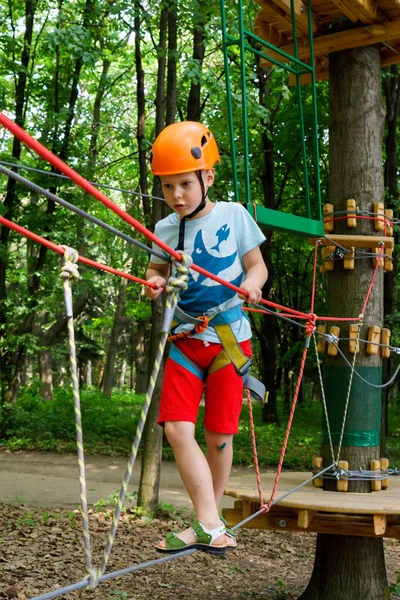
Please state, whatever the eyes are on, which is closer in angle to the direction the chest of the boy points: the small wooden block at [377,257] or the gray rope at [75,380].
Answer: the gray rope

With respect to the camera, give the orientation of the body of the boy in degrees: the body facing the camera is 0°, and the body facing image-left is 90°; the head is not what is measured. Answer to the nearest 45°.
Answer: approximately 45°

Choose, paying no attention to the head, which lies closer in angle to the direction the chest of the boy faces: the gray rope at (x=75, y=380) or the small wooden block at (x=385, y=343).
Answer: the gray rope

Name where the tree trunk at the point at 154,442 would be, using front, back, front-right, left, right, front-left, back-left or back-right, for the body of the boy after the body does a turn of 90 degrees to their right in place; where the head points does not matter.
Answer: front-right
